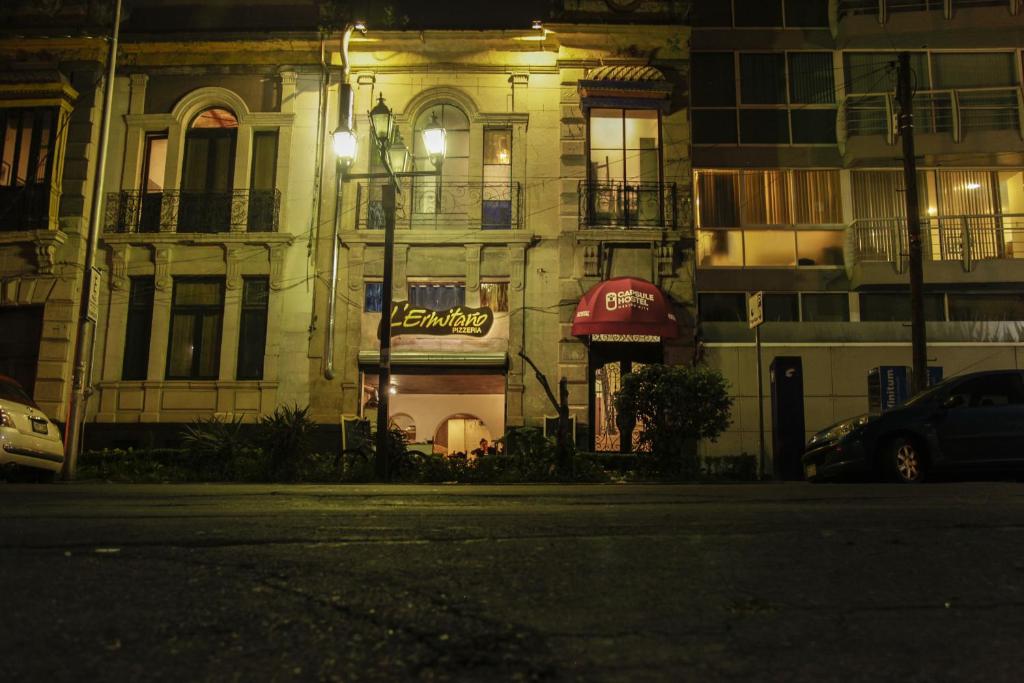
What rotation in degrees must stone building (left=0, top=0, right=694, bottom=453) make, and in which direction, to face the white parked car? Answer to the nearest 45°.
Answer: approximately 45° to its right

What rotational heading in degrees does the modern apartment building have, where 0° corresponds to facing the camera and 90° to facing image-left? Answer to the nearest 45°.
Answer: approximately 0°

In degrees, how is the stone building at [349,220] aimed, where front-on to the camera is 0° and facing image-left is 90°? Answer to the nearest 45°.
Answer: approximately 0°

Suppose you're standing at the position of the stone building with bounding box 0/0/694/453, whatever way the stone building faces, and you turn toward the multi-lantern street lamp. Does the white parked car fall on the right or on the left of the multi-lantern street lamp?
right

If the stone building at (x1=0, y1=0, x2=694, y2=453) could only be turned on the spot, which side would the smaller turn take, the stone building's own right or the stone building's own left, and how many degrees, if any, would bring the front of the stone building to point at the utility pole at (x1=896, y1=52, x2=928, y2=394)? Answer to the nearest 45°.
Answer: approximately 45° to the stone building's own left

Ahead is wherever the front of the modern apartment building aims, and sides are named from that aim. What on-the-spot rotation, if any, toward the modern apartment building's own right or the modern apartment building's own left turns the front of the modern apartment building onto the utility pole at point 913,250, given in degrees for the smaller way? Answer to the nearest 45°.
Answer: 0° — it already faces it

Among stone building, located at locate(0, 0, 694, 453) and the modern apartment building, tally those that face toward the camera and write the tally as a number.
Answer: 2

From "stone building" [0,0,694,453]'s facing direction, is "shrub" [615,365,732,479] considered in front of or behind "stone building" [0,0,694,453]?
in front

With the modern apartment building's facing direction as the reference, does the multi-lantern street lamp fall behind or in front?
in front

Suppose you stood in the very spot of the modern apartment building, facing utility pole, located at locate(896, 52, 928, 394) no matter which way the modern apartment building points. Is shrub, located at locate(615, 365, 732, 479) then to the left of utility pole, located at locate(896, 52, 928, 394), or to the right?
right

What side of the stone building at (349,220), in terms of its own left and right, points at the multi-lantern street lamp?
front
